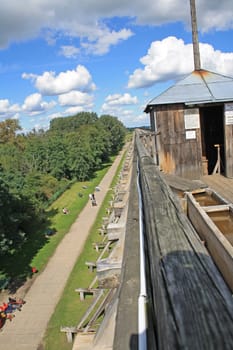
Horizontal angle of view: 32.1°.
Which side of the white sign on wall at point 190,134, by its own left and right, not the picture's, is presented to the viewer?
front

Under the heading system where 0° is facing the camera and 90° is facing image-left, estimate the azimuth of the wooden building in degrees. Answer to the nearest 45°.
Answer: approximately 0°
